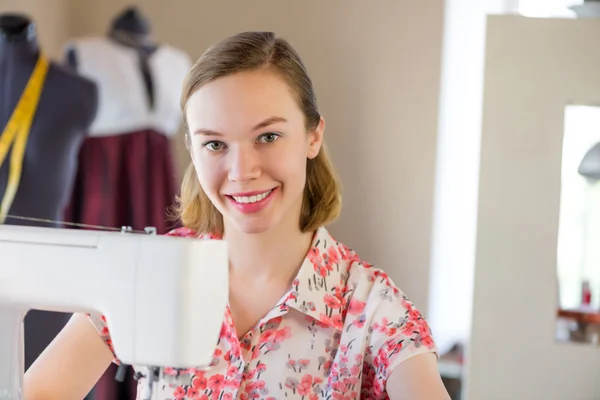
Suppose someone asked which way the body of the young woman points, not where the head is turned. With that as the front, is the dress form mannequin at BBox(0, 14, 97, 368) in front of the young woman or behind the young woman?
behind

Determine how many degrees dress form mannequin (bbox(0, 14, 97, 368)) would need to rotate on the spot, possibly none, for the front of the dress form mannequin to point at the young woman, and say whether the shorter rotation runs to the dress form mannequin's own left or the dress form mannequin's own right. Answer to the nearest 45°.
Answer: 0° — it already faces them

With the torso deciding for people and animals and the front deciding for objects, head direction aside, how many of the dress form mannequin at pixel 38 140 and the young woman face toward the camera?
2

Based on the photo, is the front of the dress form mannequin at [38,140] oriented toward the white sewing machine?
yes

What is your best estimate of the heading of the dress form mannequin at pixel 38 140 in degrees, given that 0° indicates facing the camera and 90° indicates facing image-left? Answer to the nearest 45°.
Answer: approximately 0°

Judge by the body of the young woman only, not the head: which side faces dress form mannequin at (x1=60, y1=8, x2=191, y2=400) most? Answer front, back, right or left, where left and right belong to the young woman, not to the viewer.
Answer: back
